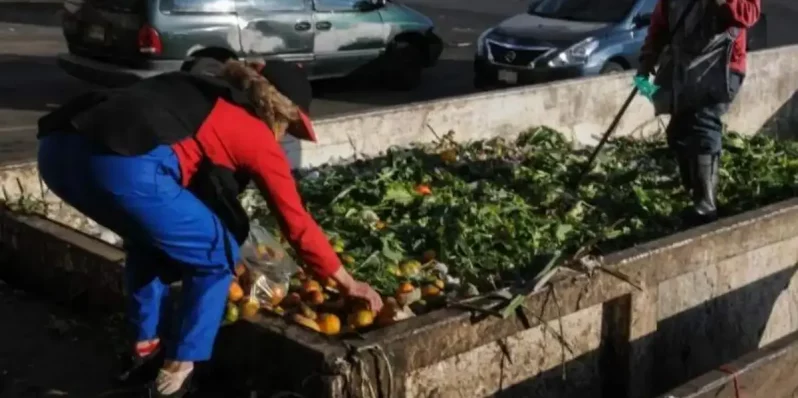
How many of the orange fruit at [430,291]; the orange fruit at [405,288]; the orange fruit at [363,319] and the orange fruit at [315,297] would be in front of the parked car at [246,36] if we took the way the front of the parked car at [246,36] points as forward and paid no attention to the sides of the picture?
0

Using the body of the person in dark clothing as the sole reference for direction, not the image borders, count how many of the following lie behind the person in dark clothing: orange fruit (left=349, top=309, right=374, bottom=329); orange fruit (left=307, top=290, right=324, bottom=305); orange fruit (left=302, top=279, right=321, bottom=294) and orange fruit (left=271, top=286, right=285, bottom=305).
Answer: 0

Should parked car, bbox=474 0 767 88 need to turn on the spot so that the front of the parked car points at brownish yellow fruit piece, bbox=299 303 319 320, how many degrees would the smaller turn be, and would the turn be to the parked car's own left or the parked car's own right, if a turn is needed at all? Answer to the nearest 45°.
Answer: approximately 45° to the parked car's own left

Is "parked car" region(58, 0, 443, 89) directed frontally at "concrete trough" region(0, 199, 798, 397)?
no

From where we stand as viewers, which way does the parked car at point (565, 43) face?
facing the viewer and to the left of the viewer

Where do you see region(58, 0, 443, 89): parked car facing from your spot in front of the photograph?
facing away from the viewer and to the right of the viewer

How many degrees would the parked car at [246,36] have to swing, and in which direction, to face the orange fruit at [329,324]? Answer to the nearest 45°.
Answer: approximately 135° to its right

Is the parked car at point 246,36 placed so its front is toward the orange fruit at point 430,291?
no

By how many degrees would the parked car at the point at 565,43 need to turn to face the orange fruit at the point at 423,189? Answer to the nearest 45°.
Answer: approximately 45° to its left

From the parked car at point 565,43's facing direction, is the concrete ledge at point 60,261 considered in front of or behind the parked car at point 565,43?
in front

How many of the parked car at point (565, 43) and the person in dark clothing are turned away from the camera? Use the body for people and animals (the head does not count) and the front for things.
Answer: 0

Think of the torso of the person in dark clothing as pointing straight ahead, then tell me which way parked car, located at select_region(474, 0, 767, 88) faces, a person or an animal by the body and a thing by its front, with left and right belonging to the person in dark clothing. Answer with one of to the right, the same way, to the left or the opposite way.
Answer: the same way

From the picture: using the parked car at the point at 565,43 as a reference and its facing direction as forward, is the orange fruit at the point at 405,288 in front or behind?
in front

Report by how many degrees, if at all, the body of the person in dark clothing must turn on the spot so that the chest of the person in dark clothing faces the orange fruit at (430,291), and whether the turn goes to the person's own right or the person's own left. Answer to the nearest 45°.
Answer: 0° — they already face it

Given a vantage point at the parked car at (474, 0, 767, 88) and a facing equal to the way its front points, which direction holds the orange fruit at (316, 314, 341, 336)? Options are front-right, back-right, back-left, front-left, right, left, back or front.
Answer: front-left
